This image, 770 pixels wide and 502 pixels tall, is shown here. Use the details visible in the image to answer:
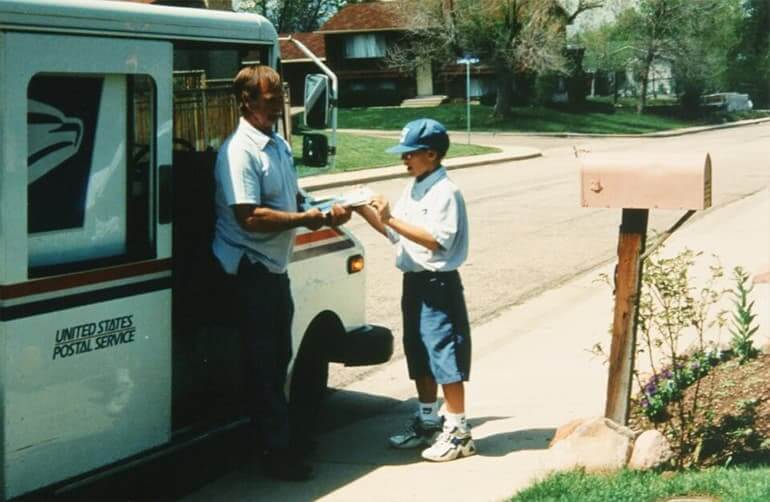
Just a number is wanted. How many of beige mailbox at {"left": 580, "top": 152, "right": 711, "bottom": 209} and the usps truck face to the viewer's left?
1

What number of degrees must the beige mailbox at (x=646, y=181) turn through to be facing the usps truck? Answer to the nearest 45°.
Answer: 0° — it already faces it

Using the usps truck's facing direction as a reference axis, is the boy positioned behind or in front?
in front

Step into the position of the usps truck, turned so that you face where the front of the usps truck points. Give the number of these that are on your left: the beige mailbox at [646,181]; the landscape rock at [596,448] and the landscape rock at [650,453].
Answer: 0

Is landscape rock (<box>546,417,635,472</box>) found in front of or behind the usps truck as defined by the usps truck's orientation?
in front

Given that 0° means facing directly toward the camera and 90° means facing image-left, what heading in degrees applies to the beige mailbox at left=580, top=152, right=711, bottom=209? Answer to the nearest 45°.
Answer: approximately 90°

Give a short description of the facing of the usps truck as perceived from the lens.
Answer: facing away from the viewer and to the right of the viewer

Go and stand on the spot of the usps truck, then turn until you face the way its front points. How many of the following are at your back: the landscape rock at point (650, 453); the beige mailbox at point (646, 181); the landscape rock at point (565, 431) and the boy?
0

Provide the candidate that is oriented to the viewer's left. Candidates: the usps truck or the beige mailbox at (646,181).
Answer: the beige mailbox

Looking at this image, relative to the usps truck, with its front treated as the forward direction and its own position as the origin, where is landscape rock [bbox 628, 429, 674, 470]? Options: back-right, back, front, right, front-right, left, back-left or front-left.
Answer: front-right
